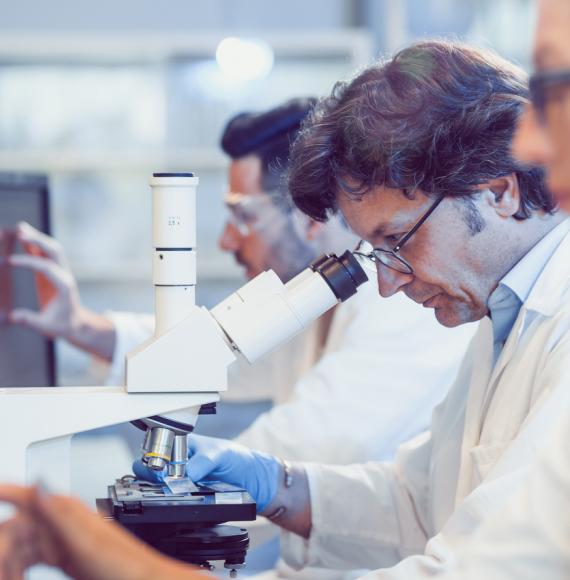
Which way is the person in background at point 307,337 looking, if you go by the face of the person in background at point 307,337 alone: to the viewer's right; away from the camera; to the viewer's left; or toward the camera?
to the viewer's left

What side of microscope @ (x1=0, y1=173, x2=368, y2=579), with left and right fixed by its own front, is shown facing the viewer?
right

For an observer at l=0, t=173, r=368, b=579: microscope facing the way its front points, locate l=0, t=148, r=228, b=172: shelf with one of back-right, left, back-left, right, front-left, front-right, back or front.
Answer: left

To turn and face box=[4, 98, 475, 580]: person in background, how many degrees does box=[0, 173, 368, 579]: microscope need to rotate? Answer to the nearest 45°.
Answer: approximately 90° to its left

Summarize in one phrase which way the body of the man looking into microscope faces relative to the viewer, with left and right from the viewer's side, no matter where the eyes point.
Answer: facing to the left of the viewer

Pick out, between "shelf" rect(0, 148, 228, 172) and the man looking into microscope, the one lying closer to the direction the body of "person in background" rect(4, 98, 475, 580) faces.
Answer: the shelf

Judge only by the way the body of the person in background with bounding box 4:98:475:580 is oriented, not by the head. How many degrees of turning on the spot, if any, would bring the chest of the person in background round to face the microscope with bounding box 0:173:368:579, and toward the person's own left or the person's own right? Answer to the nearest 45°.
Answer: approximately 90° to the person's own left

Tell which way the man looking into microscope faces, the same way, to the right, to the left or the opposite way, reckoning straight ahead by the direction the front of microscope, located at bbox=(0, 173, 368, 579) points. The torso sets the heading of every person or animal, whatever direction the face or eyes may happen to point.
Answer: the opposite way

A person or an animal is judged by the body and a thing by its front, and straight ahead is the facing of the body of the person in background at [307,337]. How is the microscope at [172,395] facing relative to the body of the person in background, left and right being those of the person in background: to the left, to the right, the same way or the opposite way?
the opposite way
